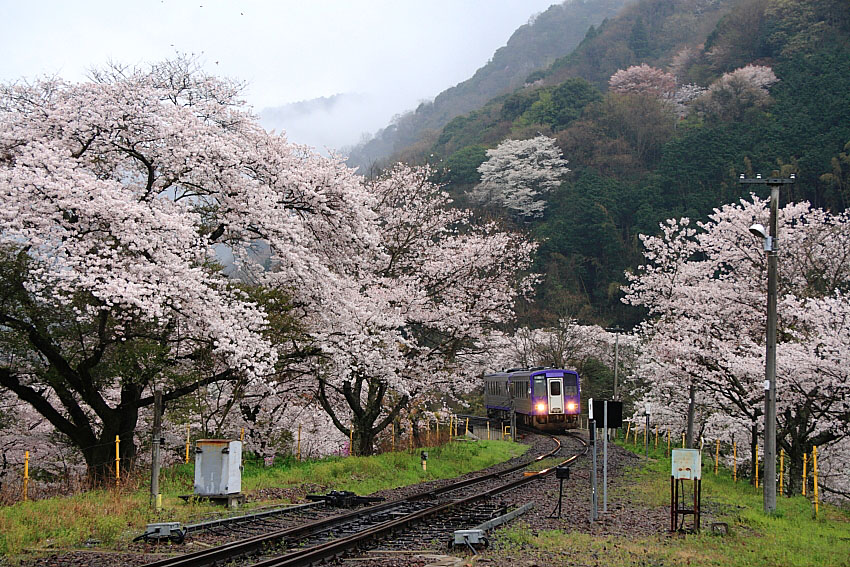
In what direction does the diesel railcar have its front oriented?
toward the camera

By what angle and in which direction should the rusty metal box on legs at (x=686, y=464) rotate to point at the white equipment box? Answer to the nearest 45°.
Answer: approximately 90° to its right

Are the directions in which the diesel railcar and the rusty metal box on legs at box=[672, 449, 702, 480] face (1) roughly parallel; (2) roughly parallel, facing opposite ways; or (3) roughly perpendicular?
roughly parallel

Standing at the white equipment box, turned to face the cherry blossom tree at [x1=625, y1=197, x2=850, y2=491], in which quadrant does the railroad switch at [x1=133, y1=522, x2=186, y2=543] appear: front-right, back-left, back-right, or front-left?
back-right

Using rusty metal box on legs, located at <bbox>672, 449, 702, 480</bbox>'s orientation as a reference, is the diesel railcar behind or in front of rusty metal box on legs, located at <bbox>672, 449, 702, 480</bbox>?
behind

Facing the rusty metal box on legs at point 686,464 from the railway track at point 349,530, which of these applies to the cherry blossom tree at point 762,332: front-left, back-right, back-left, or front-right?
front-left

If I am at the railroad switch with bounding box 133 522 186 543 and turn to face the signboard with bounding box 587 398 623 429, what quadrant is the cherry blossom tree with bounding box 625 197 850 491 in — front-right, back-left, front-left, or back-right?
front-left

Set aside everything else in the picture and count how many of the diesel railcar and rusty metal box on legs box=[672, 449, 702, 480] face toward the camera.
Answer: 2

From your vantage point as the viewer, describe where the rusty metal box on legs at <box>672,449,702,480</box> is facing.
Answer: facing the viewer

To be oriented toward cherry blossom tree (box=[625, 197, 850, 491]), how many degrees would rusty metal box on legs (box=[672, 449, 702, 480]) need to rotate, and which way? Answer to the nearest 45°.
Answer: approximately 180°

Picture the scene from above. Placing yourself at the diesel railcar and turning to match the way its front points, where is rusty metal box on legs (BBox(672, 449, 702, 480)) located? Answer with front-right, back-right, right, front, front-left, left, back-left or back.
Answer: front

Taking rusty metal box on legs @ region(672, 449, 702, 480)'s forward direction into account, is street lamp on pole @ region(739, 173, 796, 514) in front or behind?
behind

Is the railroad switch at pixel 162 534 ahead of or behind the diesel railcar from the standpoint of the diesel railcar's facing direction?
ahead
